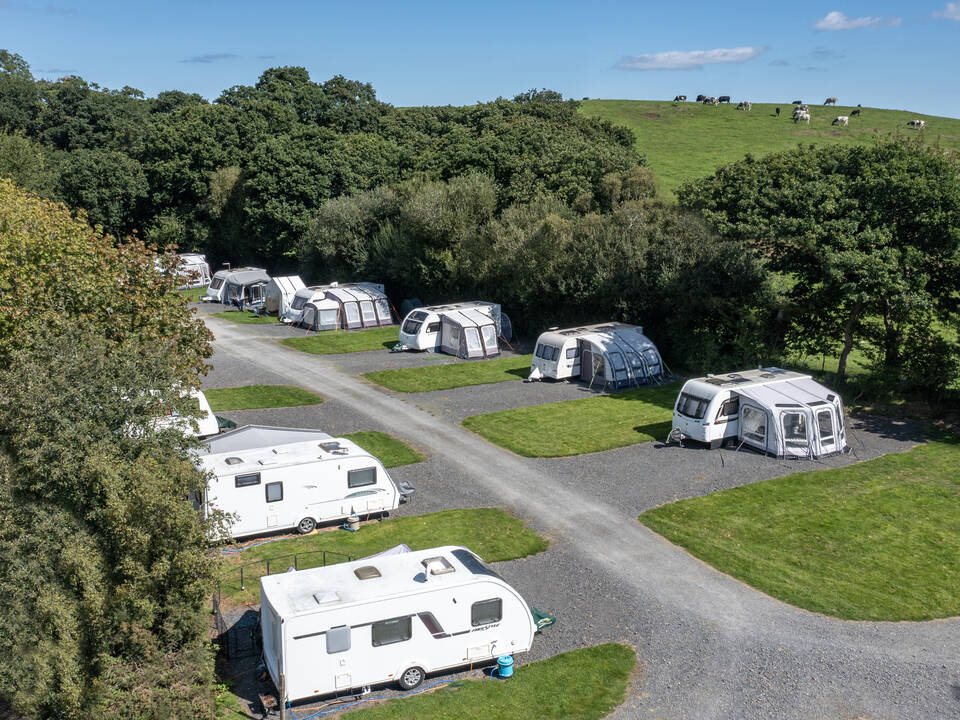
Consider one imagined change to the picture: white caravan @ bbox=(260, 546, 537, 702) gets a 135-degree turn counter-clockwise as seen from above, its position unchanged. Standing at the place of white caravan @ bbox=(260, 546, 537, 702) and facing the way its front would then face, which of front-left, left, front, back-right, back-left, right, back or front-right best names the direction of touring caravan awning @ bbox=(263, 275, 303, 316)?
front-right

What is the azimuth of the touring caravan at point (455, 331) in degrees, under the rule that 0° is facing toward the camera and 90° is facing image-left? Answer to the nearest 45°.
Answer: approximately 45°

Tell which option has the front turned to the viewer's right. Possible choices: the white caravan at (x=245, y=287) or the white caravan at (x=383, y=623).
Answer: the white caravan at (x=383, y=623)

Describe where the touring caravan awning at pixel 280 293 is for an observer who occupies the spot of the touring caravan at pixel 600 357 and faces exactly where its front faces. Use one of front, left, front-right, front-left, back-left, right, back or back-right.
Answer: right

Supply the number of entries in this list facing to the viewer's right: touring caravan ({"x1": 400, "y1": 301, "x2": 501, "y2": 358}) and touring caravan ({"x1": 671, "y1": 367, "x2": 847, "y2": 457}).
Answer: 0

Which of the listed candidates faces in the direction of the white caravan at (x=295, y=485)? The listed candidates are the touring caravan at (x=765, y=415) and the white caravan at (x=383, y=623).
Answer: the touring caravan

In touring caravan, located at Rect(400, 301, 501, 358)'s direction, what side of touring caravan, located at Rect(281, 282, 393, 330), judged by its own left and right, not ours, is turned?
left

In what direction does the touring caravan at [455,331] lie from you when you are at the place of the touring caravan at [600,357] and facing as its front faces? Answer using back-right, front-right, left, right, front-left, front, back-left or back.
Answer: right

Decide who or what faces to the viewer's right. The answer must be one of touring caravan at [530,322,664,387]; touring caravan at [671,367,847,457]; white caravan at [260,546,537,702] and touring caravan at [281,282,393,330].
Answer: the white caravan

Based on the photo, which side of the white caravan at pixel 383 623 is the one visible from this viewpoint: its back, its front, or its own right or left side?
right

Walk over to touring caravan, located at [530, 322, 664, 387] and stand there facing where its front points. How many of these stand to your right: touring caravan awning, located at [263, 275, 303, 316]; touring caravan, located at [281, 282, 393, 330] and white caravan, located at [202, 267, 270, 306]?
3

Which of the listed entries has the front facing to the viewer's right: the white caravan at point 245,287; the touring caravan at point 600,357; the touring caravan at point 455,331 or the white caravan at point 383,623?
the white caravan at point 383,623
